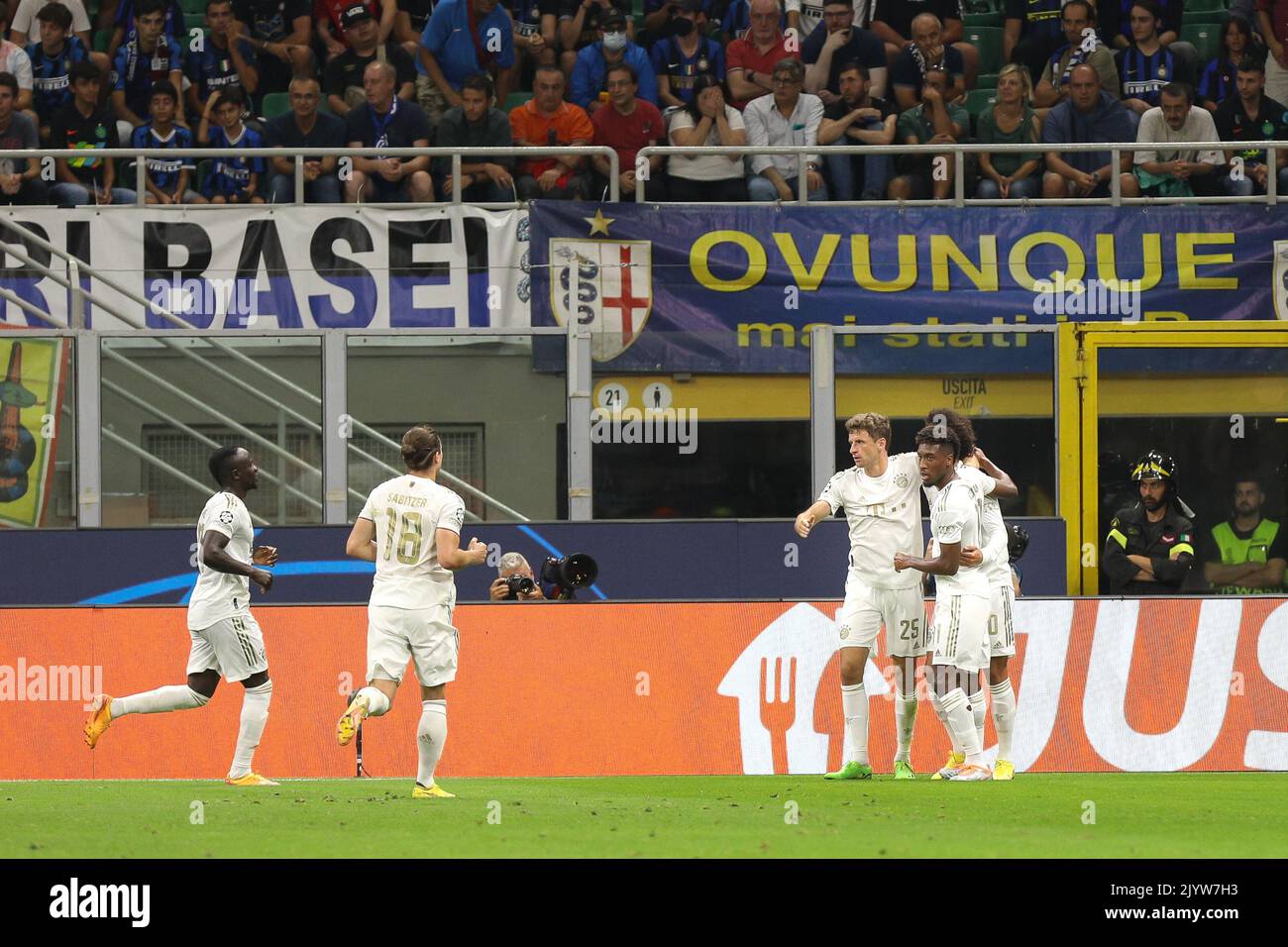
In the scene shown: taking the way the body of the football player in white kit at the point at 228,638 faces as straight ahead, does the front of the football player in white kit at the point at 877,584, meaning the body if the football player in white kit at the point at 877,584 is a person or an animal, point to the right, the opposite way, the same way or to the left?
to the right

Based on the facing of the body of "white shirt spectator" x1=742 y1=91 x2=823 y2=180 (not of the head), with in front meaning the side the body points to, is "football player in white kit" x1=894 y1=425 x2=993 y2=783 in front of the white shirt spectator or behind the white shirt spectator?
in front

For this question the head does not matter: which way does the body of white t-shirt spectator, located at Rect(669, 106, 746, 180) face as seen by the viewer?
toward the camera

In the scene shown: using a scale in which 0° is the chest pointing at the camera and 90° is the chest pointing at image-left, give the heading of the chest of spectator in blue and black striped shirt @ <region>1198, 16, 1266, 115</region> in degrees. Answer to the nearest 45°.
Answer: approximately 0°

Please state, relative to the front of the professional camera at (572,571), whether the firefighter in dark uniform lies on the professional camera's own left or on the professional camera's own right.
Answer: on the professional camera's own left

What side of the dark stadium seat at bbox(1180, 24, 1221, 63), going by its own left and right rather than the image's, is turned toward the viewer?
front

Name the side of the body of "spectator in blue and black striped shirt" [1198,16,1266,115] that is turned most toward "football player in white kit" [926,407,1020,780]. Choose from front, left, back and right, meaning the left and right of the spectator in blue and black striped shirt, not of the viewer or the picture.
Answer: front

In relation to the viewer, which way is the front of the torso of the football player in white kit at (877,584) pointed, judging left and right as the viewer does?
facing the viewer

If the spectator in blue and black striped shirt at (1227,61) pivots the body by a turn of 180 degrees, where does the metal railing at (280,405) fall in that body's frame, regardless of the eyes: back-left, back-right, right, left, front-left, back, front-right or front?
back-left

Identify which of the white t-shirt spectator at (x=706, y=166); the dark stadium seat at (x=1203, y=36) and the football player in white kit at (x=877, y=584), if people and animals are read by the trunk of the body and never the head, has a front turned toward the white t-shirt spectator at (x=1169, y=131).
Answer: the dark stadium seat

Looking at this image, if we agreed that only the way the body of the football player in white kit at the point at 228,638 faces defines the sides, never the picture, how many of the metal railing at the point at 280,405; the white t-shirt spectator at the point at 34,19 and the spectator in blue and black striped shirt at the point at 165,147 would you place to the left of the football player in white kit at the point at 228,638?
3
